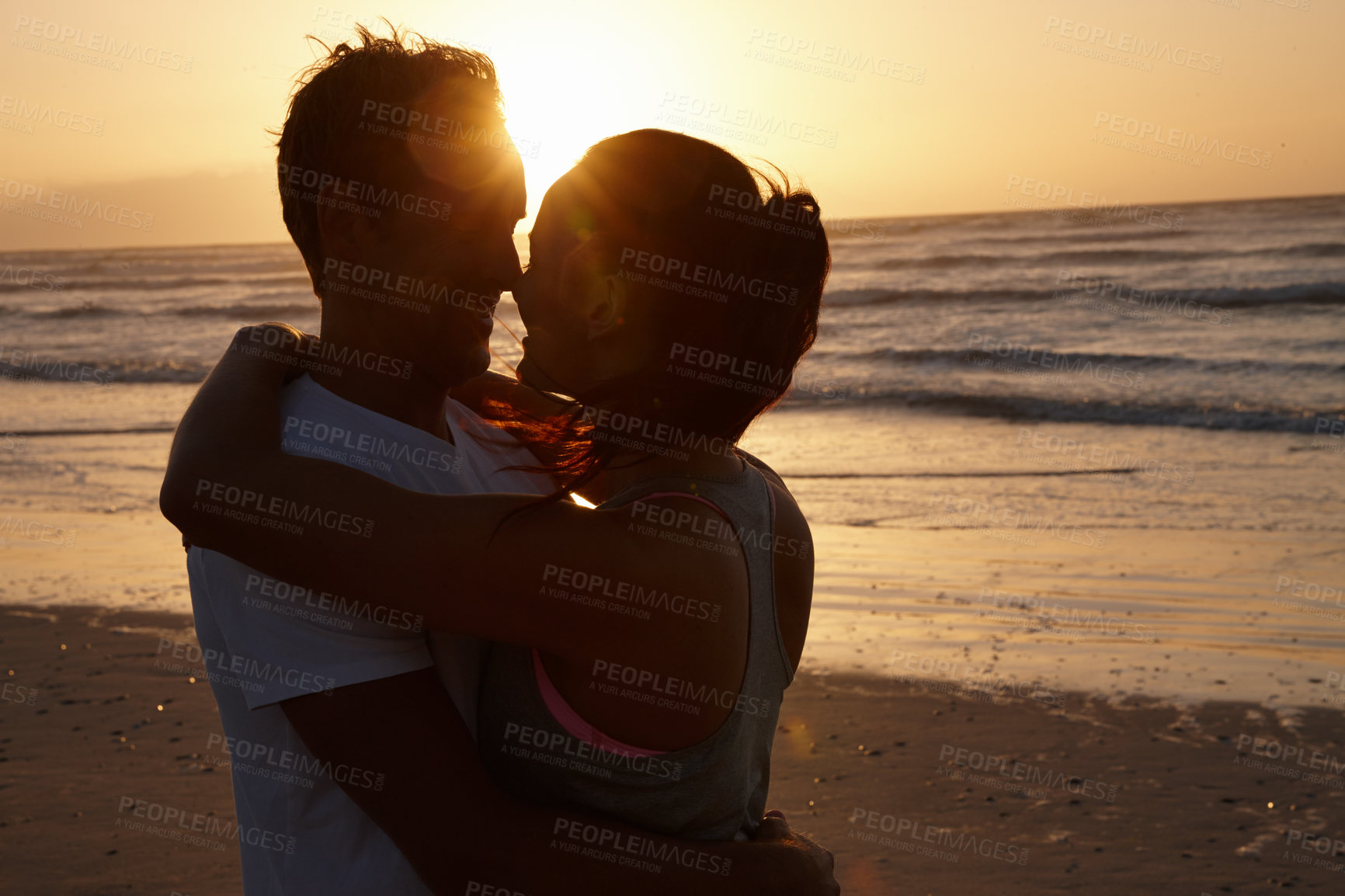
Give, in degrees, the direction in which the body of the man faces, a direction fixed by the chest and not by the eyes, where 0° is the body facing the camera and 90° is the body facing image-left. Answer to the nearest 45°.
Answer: approximately 270°

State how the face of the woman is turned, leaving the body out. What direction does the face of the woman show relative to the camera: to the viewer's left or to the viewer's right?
to the viewer's left
